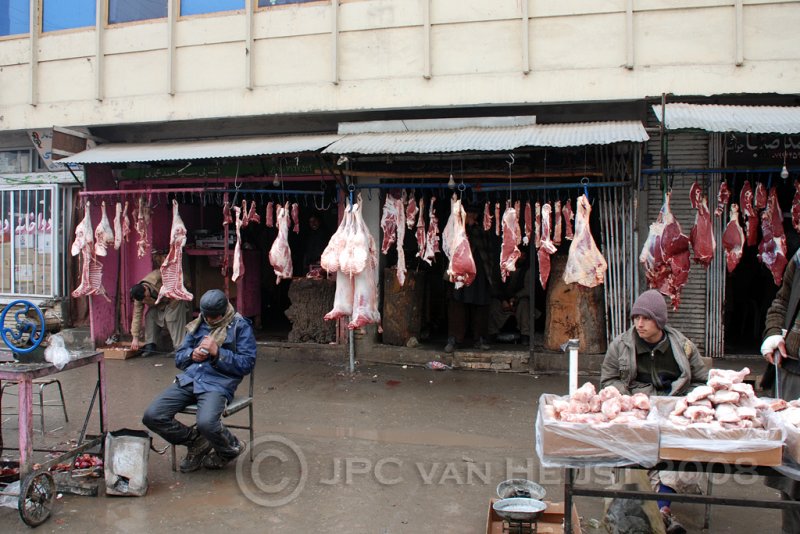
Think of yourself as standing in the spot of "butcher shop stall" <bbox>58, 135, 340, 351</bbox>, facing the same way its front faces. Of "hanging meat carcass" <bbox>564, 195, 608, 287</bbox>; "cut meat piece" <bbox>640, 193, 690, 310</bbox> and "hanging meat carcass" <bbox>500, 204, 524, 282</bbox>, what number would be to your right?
0

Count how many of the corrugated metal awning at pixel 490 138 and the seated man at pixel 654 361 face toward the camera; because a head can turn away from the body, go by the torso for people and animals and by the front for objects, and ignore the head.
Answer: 2

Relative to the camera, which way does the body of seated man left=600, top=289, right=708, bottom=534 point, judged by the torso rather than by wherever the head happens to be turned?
toward the camera

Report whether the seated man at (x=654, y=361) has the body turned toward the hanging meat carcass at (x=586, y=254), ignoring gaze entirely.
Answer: no

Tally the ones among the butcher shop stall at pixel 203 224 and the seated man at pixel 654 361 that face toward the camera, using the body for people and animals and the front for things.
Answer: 2

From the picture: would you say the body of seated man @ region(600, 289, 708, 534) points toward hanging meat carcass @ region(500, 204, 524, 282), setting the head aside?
no

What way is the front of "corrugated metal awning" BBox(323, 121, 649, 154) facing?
toward the camera

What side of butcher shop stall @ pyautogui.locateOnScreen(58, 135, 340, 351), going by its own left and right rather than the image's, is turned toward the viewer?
front

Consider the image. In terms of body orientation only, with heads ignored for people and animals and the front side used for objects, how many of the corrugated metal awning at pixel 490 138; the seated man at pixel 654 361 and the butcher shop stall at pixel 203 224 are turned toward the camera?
3

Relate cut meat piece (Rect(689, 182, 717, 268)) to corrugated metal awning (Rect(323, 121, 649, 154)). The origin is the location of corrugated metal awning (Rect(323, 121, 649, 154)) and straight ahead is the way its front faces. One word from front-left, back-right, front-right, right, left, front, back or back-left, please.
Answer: left

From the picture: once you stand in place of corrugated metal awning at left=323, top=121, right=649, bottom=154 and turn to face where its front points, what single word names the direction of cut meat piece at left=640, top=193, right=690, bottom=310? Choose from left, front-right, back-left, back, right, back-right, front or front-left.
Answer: left

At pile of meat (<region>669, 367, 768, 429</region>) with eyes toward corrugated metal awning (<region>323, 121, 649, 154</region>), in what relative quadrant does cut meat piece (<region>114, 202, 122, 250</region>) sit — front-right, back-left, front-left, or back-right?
front-left

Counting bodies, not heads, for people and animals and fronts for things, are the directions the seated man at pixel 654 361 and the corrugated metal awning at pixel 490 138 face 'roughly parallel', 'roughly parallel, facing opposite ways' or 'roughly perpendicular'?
roughly parallel

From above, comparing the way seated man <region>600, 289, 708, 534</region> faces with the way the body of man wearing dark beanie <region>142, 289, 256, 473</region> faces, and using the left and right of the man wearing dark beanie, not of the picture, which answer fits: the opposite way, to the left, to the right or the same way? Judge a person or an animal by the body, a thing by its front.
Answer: the same way

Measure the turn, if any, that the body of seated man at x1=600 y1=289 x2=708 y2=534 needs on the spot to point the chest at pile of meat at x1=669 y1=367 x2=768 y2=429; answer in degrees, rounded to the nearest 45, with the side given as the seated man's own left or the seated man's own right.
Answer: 0° — they already face it
